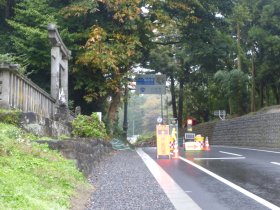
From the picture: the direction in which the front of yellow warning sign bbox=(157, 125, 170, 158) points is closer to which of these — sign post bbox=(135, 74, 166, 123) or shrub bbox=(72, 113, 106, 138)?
the shrub

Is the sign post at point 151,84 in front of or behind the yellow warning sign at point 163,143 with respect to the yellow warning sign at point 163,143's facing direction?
behind

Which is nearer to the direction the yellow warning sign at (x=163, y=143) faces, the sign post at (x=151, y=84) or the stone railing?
the stone railing

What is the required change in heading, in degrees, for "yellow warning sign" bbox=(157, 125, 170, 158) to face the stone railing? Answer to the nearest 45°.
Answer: approximately 45° to its right

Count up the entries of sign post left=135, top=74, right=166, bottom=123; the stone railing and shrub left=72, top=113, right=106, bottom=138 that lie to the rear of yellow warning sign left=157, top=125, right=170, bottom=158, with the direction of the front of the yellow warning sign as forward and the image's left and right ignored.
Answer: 1

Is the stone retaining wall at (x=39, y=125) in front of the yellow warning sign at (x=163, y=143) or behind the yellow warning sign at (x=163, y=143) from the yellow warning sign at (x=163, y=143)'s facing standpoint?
in front

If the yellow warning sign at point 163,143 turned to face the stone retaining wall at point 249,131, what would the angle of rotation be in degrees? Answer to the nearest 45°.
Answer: approximately 135° to its left

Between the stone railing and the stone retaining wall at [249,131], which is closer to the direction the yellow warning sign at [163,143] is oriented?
the stone railing

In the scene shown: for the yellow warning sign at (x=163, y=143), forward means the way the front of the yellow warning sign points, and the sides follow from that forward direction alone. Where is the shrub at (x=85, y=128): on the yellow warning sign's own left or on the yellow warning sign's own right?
on the yellow warning sign's own right

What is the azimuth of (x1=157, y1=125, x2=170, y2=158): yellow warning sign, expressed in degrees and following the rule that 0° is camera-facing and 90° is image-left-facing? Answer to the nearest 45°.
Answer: approximately 0°
